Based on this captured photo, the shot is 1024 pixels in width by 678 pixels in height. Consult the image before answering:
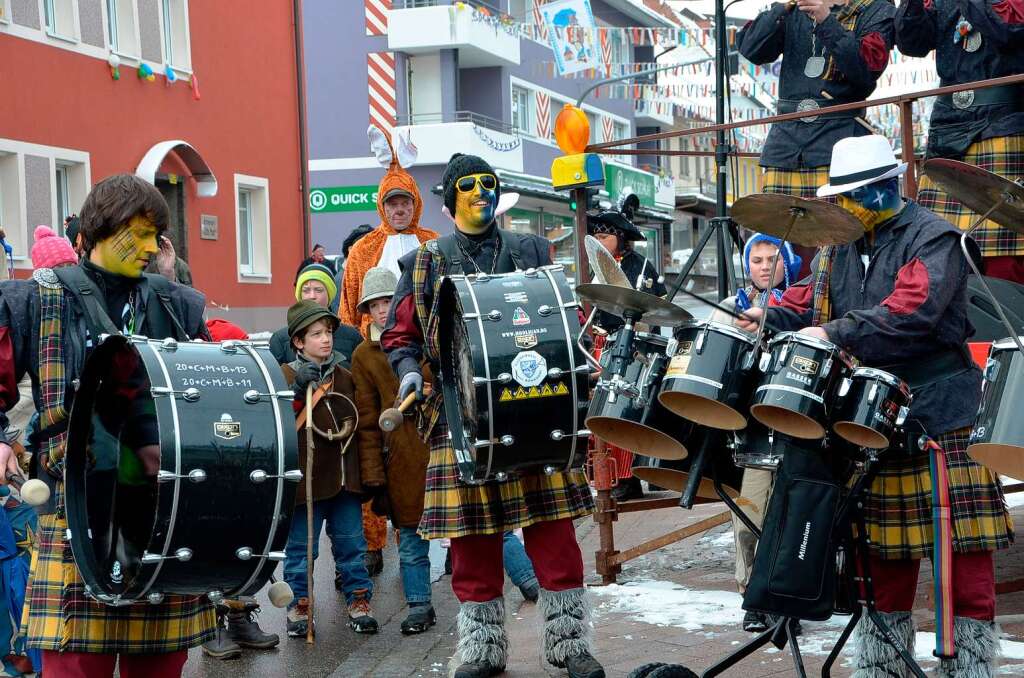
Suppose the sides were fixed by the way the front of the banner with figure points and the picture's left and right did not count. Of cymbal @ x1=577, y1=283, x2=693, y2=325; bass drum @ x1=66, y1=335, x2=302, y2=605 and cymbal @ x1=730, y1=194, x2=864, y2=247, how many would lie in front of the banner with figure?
3

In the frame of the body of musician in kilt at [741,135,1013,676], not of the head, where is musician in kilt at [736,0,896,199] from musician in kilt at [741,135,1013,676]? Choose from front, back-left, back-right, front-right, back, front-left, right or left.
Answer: back-right

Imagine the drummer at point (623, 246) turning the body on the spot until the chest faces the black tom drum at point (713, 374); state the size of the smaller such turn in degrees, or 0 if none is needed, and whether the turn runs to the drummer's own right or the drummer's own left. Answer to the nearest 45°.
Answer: approximately 45° to the drummer's own left

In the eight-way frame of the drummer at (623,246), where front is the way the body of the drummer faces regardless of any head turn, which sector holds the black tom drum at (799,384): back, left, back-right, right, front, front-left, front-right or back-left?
front-left

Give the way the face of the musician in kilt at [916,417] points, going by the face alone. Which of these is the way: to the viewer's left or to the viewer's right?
to the viewer's left

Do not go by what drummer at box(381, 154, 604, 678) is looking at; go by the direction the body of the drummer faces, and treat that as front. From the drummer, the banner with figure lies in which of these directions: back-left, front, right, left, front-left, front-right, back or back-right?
back

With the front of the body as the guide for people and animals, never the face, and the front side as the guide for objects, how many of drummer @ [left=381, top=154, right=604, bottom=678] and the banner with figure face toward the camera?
2

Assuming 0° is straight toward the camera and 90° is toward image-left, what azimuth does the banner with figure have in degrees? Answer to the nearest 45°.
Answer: approximately 0°

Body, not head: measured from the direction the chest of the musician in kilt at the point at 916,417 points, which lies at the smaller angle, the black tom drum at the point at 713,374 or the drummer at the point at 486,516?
the black tom drum

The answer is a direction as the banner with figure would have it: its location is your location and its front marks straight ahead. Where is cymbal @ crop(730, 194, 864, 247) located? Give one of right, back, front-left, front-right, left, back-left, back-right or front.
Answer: front

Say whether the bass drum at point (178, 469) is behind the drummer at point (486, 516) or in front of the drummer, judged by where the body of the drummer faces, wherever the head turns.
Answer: in front

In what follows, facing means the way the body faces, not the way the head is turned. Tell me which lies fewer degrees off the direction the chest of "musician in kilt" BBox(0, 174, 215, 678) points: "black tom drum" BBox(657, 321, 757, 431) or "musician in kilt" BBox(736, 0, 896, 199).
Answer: the black tom drum

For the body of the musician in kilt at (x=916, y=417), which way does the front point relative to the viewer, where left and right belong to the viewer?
facing the viewer and to the left of the viewer

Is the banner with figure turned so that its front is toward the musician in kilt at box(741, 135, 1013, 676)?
yes
